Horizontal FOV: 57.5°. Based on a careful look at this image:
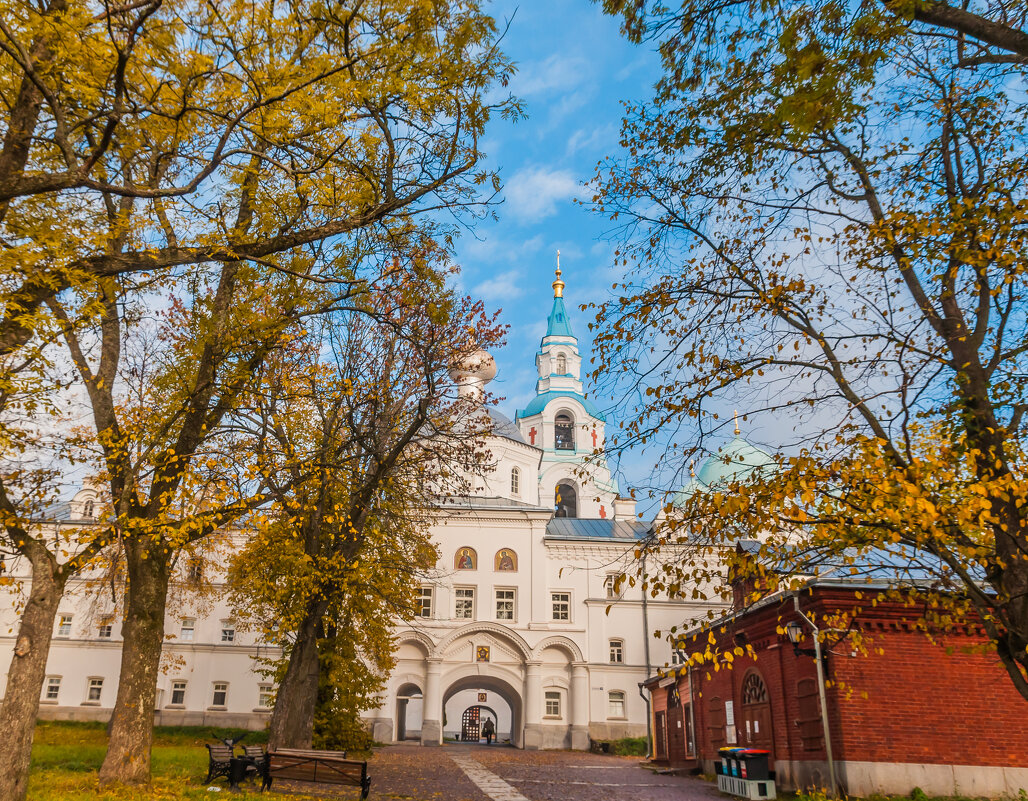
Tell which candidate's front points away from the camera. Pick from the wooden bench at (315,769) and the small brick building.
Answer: the wooden bench

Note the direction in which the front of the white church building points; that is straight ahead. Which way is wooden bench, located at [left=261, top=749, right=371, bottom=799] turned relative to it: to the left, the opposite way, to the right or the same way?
the opposite way

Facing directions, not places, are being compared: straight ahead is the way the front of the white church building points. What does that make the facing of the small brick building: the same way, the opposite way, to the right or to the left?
to the right

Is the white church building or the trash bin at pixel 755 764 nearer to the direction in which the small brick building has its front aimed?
the trash bin

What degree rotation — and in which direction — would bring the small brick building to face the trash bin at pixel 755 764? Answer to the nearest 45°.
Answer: approximately 45° to its right

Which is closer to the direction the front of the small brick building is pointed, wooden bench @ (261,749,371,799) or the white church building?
the wooden bench

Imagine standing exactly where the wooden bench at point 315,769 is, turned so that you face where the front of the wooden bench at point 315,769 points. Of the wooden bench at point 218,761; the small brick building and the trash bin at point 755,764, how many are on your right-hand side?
2

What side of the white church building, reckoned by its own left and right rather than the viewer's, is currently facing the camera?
front

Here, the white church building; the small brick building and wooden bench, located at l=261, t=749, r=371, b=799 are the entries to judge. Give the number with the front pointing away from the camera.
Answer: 1

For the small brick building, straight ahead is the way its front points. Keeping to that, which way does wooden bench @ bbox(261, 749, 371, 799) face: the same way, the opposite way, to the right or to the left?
to the right

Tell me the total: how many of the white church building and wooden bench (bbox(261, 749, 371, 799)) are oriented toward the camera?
1

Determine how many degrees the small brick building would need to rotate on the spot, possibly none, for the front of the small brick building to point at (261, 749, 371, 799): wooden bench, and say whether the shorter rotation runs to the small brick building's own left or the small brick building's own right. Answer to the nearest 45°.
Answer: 0° — it already faces it

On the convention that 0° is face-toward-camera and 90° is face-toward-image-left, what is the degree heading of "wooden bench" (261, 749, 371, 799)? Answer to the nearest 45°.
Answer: approximately 180°

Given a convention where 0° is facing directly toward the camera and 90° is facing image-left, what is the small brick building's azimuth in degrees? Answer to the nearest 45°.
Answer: approximately 45°

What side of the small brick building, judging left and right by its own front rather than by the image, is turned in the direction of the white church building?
right

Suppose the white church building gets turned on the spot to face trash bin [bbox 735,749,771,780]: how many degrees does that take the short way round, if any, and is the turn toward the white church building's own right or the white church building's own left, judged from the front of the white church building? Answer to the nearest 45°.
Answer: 0° — it already faces it

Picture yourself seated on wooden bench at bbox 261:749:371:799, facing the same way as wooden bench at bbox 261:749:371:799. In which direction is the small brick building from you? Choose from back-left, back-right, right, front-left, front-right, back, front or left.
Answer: right
